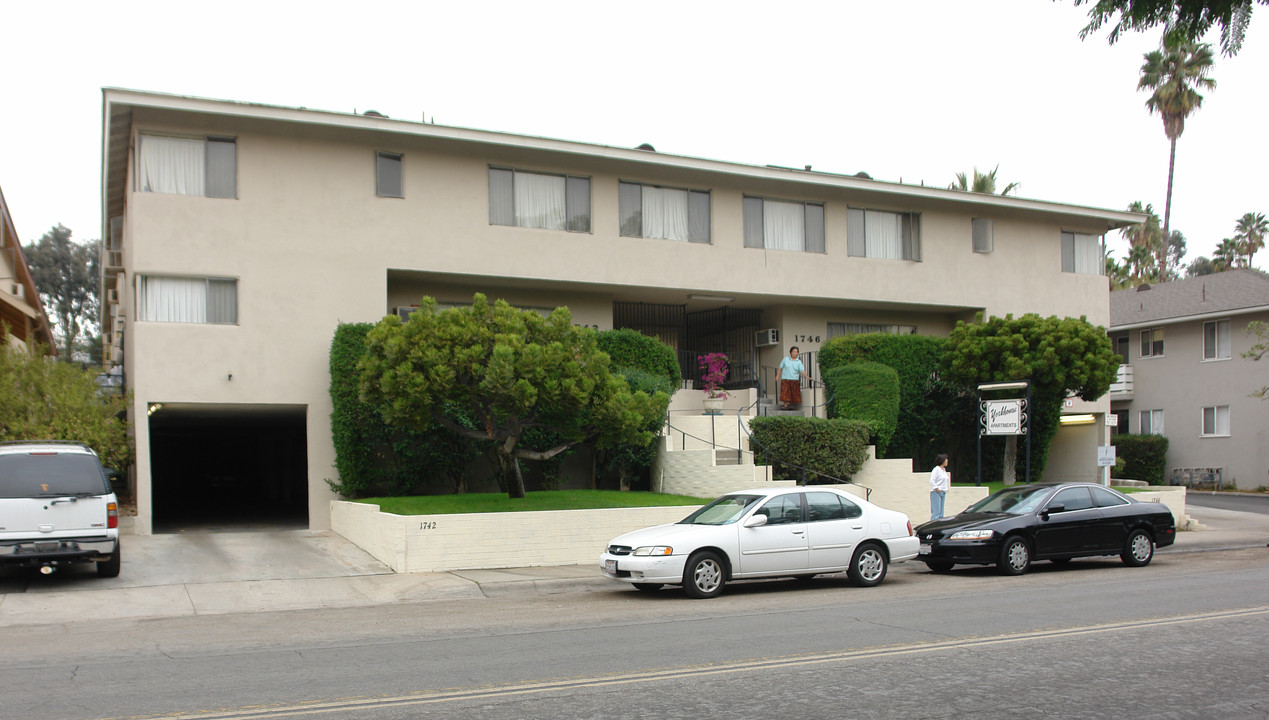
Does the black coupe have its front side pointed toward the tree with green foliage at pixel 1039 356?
no

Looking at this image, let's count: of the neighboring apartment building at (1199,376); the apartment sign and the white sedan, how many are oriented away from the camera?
0

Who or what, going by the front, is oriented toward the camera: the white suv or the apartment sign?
the apartment sign

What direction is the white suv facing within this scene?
away from the camera

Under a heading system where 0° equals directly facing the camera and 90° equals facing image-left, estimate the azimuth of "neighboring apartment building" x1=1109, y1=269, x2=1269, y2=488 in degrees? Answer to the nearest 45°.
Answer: approximately 45°

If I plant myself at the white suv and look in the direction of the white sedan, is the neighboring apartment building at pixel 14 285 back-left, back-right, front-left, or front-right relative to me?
back-left

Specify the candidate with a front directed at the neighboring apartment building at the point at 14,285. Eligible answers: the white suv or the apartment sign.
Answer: the white suv

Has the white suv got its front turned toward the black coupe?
no

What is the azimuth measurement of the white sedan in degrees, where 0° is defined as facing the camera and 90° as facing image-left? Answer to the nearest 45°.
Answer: approximately 45°

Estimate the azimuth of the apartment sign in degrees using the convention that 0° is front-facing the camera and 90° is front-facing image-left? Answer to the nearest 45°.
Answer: approximately 0°

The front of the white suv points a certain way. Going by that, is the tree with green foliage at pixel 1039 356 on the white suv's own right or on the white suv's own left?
on the white suv's own right

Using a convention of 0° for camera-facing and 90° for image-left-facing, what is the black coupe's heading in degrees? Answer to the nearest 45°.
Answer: approximately 45°

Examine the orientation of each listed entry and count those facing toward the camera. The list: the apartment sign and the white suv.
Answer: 1

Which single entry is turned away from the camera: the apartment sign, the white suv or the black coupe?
the white suv

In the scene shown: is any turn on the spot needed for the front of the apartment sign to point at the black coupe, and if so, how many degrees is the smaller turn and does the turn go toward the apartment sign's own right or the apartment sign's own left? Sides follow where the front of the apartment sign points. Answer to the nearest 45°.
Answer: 0° — it already faces it
